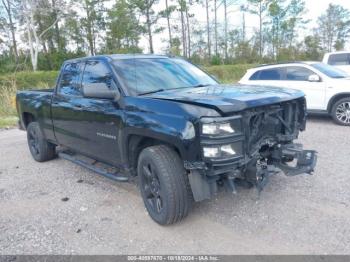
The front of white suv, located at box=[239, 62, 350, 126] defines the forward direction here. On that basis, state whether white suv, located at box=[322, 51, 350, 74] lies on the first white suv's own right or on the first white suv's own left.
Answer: on the first white suv's own left

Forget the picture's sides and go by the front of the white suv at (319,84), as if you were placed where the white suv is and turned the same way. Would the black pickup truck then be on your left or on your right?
on your right

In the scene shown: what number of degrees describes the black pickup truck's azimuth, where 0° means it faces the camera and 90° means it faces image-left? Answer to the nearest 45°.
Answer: approximately 315°

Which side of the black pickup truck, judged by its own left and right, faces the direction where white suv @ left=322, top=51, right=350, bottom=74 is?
left

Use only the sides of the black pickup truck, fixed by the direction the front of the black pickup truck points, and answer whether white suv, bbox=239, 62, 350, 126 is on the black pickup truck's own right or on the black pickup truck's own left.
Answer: on the black pickup truck's own left

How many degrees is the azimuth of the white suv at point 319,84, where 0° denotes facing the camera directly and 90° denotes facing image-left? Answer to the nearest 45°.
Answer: approximately 315°
